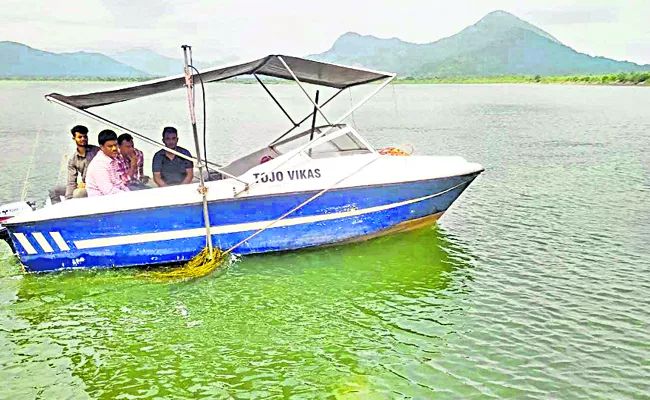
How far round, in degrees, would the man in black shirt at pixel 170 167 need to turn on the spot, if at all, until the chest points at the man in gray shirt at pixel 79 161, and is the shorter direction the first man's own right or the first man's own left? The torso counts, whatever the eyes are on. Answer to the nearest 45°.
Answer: approximately 90° to the first man's own right

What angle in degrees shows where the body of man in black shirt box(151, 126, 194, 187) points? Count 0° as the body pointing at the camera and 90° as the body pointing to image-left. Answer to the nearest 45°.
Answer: approximately 0°

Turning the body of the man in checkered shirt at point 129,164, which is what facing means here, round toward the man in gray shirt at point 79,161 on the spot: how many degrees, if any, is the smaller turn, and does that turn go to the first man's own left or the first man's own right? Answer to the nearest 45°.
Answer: approximately 135° to the first man's own right

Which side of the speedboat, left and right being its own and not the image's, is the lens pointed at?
right
